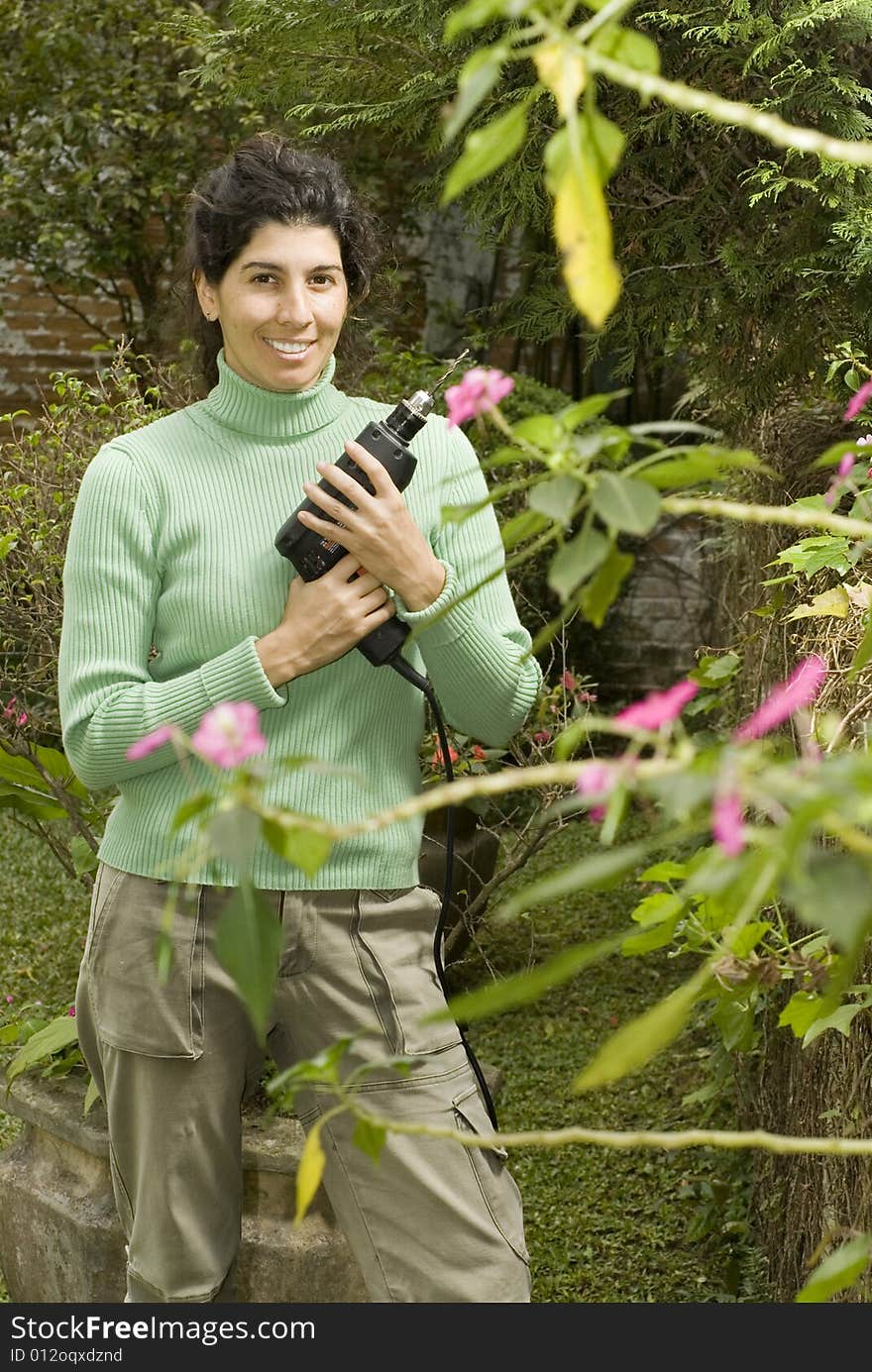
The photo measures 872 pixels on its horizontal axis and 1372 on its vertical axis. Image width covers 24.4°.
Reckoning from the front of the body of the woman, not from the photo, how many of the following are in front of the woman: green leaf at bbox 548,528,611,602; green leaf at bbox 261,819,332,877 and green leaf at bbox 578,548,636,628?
3

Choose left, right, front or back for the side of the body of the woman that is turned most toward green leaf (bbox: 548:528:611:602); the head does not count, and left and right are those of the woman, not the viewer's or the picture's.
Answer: front

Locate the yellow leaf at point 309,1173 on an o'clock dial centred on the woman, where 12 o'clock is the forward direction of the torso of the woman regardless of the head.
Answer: The yellow leaf is roughly at 12 o'clock from the woman.

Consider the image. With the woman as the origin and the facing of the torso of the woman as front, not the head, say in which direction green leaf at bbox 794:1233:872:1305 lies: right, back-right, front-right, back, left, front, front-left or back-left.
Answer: front

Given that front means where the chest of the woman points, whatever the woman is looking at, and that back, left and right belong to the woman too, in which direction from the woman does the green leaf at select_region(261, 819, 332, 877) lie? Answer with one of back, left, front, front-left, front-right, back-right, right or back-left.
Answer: front

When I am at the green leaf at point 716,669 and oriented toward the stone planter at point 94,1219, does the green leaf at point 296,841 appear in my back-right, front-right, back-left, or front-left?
front-left

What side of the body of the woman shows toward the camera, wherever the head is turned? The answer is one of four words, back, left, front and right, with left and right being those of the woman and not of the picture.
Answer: front

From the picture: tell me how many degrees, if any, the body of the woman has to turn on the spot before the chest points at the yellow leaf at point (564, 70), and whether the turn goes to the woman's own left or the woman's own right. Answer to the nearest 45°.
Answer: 0° — they already face it

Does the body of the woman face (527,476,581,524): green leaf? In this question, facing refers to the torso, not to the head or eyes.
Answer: yes

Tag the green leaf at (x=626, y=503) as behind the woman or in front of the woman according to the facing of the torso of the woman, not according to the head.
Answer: in front
